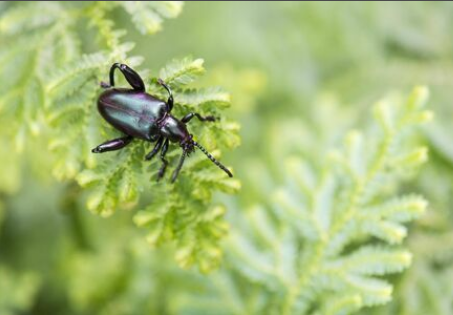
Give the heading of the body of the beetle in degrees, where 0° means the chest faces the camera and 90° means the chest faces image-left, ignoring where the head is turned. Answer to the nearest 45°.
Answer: approximately 315°

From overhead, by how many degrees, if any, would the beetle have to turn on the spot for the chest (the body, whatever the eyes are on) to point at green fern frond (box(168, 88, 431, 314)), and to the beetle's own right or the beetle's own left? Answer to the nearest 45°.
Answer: approximately 45° to the beetle's own left
